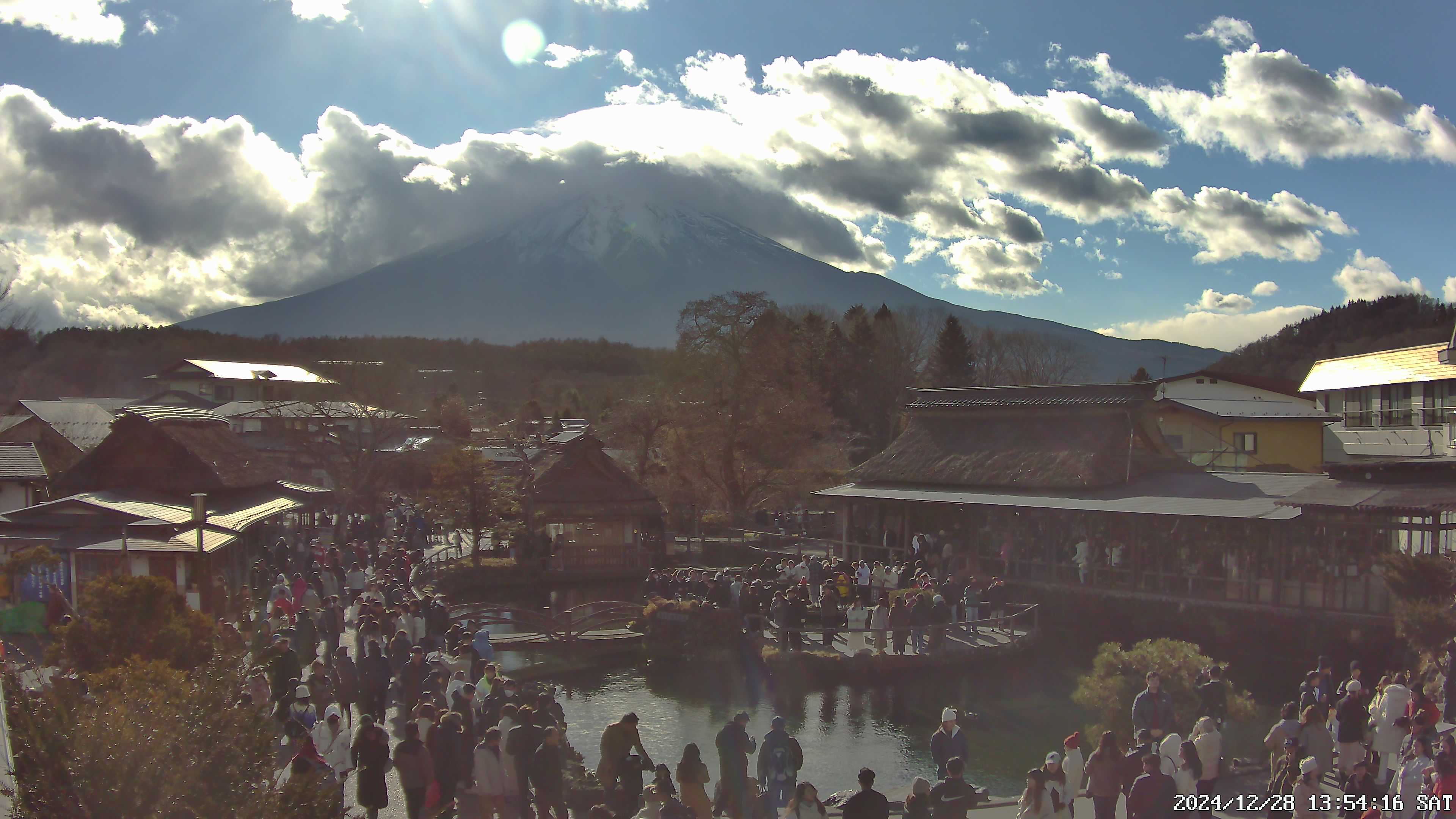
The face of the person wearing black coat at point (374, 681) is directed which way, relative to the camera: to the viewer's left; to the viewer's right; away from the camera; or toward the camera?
away from the camera

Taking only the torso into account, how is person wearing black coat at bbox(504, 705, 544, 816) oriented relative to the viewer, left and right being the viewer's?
facing away from the viewer

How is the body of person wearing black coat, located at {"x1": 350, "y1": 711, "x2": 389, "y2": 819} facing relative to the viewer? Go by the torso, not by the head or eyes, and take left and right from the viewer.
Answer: facing the viewer

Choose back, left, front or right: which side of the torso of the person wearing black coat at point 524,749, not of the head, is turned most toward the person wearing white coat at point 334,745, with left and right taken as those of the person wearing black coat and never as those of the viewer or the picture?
left
